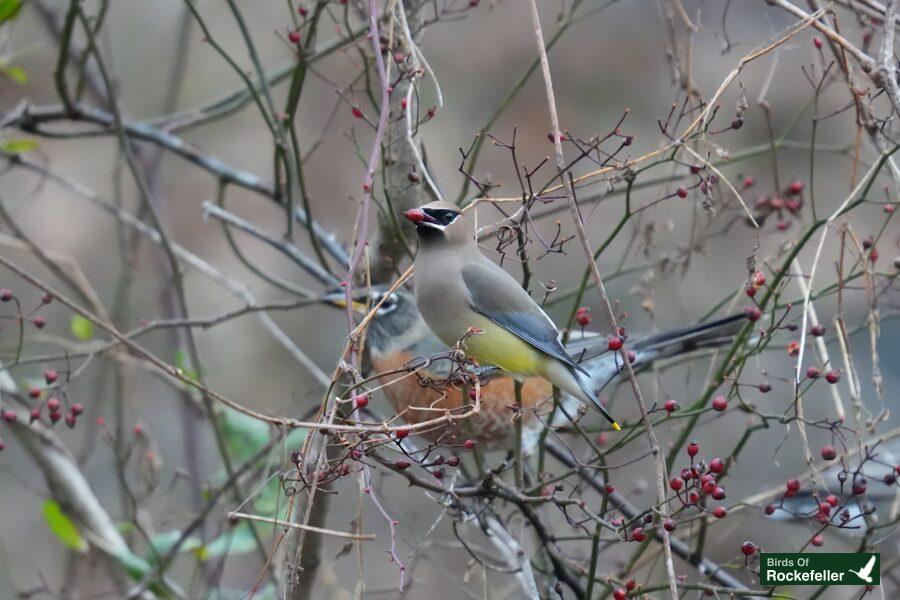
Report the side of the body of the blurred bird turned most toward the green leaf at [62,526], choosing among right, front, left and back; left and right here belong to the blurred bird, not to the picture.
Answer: front

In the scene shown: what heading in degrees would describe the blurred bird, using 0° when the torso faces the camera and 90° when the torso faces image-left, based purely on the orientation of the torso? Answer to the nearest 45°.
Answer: approximately 90°

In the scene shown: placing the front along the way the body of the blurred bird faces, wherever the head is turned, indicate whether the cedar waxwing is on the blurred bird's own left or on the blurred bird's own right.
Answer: on the blurred bird's own left

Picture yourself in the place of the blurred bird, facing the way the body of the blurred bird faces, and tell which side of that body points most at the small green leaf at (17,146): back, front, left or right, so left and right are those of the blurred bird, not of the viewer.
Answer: front

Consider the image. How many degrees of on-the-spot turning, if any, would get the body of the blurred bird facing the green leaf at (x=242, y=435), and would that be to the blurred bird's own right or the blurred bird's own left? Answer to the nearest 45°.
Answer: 0° — it already faces it

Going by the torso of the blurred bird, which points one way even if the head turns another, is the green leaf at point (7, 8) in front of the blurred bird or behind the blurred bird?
in front
